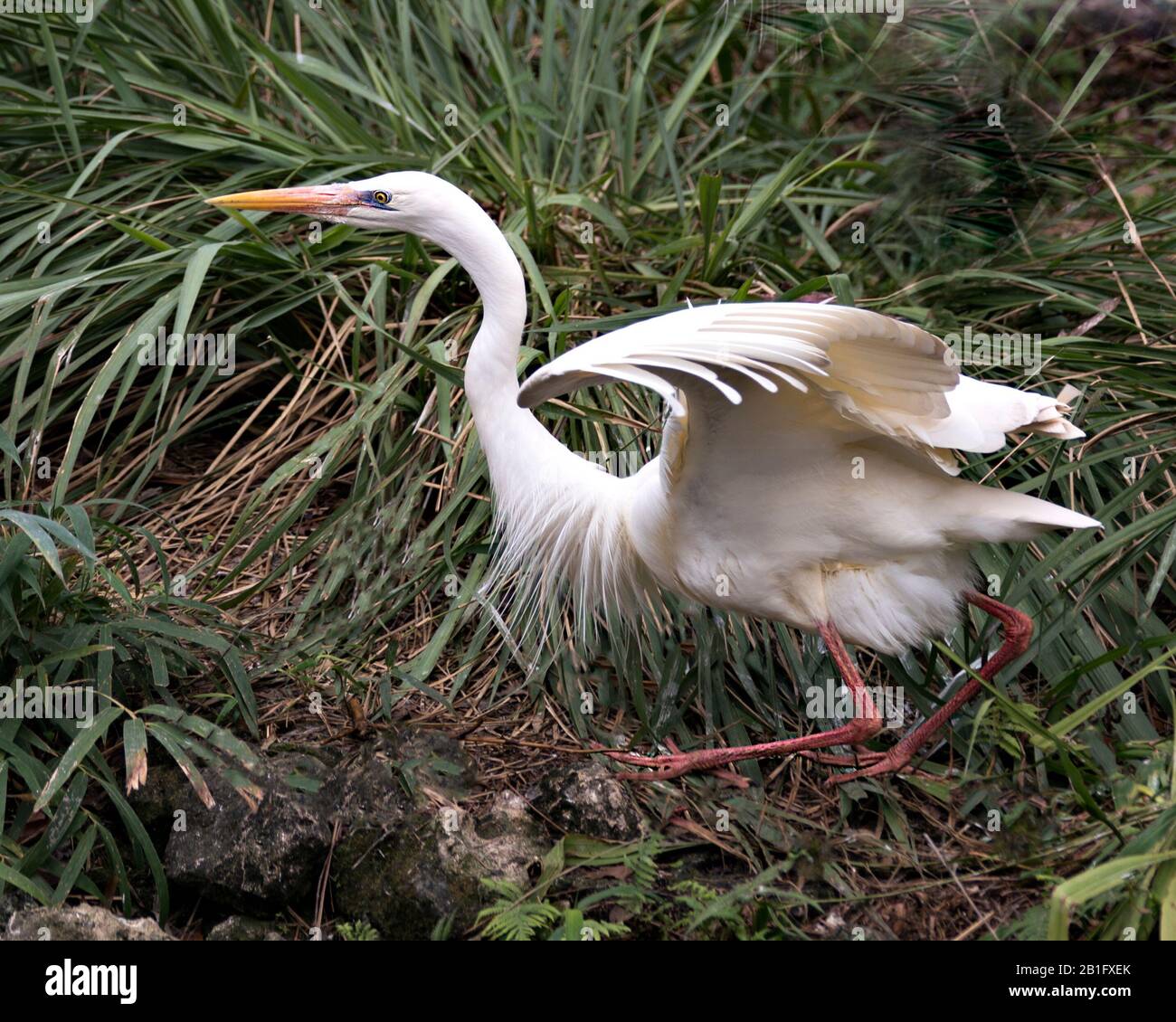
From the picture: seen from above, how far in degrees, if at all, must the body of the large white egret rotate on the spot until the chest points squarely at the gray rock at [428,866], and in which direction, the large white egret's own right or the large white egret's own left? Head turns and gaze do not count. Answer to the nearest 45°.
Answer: approximately 45° to the large white egret's own left

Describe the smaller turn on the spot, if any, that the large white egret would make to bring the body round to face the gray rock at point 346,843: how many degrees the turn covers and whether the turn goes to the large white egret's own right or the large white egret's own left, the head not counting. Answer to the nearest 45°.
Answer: approximately 45° to the large white egret's own left

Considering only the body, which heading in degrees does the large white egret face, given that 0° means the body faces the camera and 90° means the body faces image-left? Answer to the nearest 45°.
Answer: approximately 90°

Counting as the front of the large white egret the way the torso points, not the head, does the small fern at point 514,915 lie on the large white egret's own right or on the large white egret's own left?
on the large white egret's own left

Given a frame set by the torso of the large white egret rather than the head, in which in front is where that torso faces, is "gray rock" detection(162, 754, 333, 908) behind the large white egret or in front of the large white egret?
in front

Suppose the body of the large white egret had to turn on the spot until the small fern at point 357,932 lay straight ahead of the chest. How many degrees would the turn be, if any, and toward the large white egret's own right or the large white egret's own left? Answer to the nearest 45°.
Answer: approximately 45° to the large white egret's own left

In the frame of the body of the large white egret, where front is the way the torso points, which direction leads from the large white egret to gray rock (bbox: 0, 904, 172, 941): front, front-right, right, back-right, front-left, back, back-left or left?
front-left
